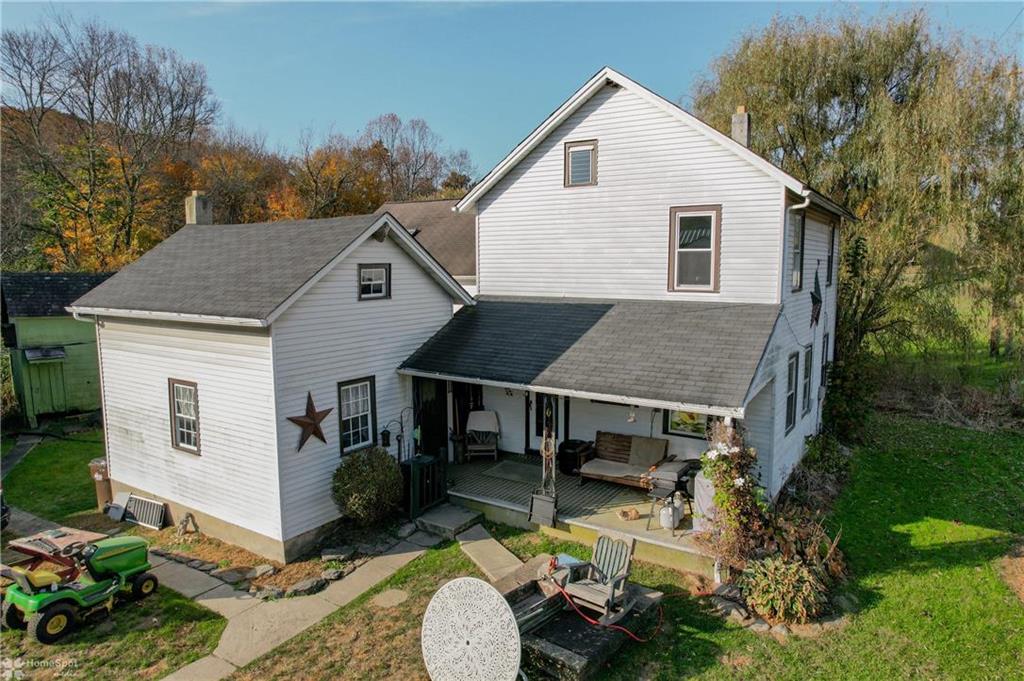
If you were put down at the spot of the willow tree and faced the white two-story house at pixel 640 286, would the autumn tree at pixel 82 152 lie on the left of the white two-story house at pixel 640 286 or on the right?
right

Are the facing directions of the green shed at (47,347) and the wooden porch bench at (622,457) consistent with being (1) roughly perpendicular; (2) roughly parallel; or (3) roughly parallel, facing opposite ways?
roughly perpendicular

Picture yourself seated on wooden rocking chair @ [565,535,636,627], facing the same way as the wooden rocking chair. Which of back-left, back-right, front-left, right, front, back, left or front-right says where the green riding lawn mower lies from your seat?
front-right

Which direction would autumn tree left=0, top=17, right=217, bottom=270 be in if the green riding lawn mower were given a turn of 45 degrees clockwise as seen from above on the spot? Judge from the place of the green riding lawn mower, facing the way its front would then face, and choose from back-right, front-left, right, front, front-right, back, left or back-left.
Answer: left

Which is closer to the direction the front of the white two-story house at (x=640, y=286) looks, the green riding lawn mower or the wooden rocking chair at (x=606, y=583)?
the wooden rocking chair

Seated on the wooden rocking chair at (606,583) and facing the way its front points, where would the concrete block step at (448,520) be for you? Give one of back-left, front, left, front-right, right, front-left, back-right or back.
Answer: right

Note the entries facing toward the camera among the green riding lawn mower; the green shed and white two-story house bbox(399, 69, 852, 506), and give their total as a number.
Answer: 2

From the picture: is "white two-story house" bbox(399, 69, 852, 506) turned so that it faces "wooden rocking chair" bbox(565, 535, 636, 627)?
yes

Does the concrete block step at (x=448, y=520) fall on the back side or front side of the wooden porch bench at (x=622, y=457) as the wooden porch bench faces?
on the front side

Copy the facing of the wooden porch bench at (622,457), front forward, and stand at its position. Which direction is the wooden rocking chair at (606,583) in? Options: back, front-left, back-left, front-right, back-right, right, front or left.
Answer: front-left

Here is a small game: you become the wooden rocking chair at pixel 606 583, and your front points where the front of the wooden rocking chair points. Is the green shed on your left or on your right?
on your right

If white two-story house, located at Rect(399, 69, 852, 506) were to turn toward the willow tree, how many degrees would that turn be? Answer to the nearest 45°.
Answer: approximately 135° to its left

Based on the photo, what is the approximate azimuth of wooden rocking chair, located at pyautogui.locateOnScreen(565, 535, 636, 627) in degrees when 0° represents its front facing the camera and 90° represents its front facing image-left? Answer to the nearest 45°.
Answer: approximately 45°

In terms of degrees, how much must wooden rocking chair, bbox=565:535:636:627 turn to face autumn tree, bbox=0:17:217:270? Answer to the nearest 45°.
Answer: approximately 90° to its right
